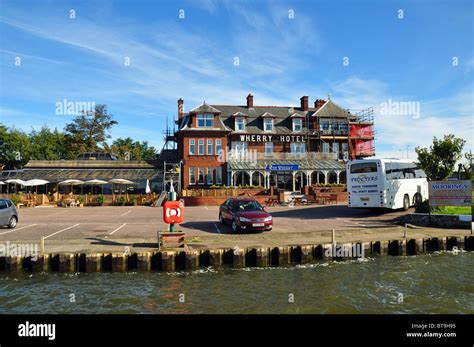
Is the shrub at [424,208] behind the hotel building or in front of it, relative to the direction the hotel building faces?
in front

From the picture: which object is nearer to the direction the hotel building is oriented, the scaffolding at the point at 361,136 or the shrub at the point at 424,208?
the shrub

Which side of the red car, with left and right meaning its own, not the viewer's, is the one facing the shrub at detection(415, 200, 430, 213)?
left

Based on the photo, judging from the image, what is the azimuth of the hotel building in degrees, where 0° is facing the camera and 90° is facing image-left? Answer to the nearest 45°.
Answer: approximately 0°

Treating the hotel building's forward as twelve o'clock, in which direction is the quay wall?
The quay wall is roughly at 12 o'clock from the hotel building.

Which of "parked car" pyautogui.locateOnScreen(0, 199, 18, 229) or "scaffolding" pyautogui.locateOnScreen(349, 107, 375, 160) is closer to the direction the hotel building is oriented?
the parked car

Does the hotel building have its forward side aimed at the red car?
yes
